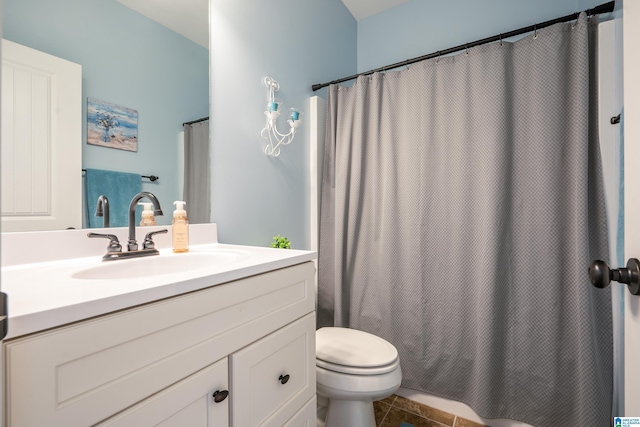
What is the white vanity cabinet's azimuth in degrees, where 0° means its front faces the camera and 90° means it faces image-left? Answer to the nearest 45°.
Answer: approximately 315°

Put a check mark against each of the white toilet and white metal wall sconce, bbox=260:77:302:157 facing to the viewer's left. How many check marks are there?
0

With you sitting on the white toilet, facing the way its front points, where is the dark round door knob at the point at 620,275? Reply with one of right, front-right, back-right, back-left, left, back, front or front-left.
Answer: front

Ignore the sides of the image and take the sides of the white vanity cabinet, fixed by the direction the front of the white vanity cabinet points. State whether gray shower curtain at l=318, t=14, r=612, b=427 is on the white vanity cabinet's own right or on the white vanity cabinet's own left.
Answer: on the white vanity cabinet's own left

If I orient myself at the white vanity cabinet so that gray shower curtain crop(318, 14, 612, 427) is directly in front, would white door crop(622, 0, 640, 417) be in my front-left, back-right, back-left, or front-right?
front-right

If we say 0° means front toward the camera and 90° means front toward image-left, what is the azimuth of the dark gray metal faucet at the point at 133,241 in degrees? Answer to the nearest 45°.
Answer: approximately 315°

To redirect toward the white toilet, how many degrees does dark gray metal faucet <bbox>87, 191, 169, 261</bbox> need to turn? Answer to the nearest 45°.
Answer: approximately 45° to its left

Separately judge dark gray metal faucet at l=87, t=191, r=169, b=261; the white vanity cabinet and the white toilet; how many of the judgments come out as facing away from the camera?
0

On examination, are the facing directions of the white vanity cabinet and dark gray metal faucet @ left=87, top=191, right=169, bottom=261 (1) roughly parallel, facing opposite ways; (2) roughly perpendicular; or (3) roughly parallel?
roughly parallel

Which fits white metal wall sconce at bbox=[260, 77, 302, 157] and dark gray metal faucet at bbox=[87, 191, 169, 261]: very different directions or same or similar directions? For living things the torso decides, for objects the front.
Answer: same or similar directions

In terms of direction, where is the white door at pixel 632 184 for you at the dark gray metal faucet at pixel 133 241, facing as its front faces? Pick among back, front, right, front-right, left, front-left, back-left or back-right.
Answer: front

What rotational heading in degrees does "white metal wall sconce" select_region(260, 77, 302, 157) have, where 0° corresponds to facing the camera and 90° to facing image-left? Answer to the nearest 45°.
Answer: approximately 315°

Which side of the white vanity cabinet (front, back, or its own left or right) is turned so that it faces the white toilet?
left
